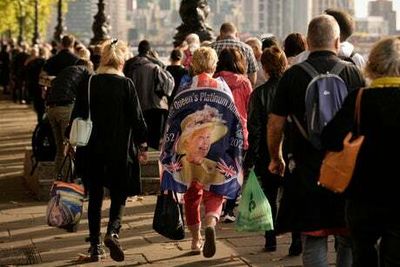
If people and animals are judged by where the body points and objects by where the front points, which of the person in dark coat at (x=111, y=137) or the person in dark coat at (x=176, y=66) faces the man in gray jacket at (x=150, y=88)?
the person in dark coat at (x=111, y=137)

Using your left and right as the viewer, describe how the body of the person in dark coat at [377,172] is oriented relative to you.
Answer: facing away from the viewer

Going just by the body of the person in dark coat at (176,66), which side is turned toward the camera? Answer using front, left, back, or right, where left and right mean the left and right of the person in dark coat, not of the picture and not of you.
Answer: back

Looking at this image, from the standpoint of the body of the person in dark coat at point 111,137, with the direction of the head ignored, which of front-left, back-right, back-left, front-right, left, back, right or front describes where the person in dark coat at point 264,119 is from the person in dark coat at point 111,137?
right

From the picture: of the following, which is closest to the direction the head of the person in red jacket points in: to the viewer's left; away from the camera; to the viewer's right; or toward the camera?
away from the camera

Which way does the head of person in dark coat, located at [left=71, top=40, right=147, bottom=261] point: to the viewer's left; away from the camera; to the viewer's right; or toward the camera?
away from the camera

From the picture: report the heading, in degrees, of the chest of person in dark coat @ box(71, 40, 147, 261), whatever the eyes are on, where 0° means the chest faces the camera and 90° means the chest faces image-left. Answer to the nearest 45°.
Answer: approximately 180°

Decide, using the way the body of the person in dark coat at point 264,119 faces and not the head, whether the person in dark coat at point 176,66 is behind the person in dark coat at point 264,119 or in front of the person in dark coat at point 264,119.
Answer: in front

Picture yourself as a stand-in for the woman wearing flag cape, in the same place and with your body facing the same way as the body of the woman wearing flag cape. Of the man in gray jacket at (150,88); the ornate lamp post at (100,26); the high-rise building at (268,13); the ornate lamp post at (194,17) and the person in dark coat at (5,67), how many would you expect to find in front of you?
5

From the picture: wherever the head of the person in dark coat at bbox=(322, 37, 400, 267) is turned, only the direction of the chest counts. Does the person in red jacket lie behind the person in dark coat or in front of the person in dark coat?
in front

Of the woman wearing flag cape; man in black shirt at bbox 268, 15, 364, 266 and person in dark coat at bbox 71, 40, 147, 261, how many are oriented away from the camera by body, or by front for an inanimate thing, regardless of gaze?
3

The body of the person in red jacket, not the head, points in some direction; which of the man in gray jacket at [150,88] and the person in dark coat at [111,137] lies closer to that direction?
the man in gray jacket

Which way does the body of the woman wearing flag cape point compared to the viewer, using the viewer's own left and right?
facing away from the viewer

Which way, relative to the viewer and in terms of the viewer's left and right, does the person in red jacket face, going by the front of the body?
facing away from the viewer

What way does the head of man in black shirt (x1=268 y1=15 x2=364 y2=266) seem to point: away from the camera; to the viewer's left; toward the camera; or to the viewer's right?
away from the camera
